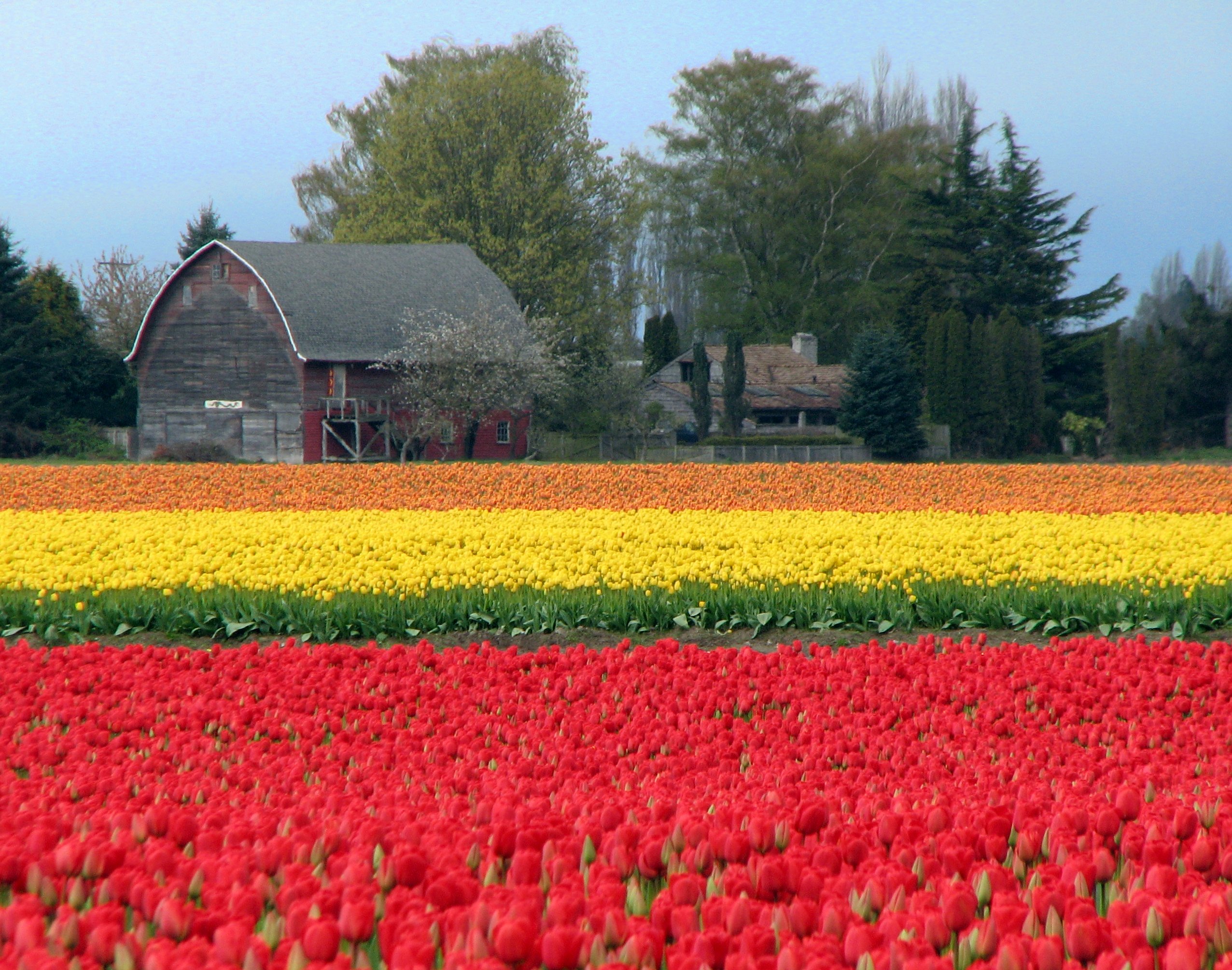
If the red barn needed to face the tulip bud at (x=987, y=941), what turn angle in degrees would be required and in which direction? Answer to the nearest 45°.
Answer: approximately 45° to its left

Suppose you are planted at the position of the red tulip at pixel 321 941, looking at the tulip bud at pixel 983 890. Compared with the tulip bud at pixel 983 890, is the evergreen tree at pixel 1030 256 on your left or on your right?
left

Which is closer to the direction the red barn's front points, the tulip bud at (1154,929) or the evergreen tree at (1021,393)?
the tulip bud

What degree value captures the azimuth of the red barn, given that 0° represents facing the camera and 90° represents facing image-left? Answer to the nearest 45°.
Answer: approximately 45°

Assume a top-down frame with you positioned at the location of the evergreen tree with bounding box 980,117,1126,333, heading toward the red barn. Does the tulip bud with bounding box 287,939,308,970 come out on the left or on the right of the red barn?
left

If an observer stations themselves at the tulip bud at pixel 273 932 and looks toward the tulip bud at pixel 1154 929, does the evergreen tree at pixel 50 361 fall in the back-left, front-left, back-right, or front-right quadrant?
back-left

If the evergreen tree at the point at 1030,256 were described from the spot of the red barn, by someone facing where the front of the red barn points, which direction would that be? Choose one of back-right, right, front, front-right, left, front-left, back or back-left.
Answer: back-left

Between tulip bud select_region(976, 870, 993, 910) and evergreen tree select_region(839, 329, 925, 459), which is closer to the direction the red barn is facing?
the tulip bud

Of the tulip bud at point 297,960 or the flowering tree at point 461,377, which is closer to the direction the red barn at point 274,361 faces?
the tulip bud

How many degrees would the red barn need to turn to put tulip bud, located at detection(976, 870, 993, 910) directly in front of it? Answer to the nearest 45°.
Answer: approximately 45° to its left

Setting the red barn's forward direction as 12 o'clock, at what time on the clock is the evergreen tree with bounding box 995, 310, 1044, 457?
The evergreen tree is roughly at 8 o'clock from the red barn.

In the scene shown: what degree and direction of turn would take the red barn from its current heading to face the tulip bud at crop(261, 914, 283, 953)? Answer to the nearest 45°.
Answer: approximately 45° to its left
